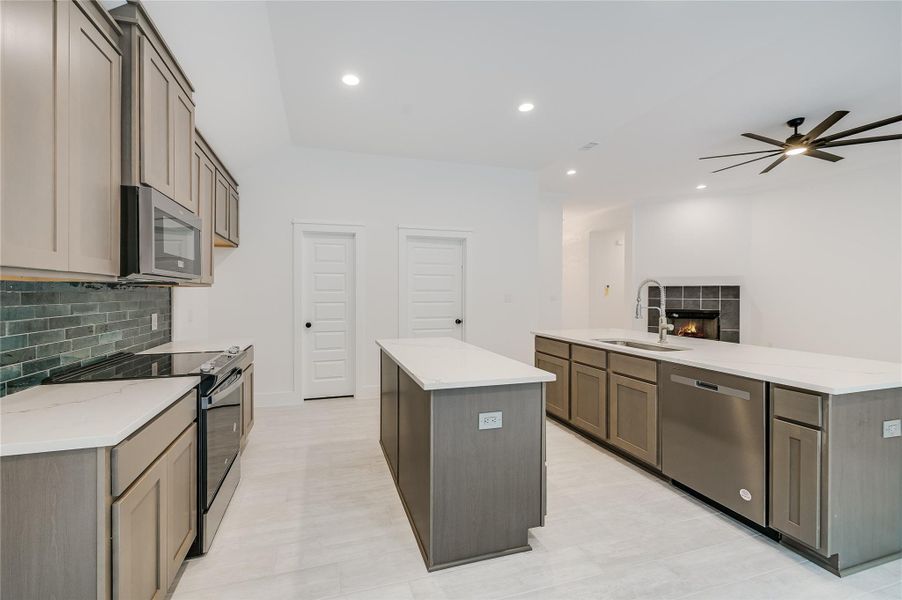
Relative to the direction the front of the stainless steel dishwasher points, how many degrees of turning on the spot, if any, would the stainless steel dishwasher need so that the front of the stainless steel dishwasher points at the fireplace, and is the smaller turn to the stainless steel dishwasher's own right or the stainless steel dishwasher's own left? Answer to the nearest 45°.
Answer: approximately 135° to the stainless steel dishwasher's own right

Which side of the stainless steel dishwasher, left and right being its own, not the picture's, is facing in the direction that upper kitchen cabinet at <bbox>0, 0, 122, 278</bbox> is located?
front

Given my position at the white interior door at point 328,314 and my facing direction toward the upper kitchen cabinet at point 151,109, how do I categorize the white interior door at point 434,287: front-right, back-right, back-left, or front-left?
back-left

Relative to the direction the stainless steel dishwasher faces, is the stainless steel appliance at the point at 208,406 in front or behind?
in front

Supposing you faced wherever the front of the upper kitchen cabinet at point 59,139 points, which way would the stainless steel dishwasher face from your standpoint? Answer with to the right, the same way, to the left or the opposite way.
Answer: the opposite way

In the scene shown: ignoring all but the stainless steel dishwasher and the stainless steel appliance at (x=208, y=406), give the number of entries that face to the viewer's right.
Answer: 1

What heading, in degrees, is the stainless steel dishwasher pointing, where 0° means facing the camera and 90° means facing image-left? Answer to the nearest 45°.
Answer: approximately 45°

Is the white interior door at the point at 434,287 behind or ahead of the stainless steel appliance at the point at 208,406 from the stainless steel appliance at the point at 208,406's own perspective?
ahead

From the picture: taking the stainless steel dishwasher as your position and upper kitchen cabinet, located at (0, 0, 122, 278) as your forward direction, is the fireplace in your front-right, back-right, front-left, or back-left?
back-right

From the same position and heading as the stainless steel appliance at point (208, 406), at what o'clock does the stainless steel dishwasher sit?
The stainless steel dishwasher is roughly at 1 o'clock from the stainless steel appliance.

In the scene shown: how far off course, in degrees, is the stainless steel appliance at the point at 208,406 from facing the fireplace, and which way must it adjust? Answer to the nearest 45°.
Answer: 0° — it already faces it
